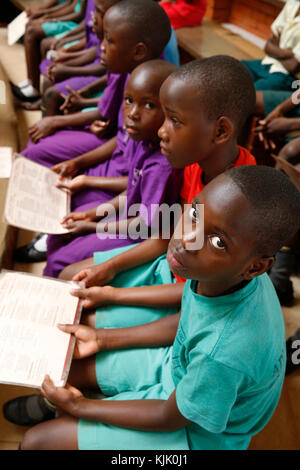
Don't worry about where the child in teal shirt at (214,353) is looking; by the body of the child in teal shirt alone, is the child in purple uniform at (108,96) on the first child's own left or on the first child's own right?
on the first child's own right

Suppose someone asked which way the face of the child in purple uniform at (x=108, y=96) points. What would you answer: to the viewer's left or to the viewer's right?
to the viewer's left

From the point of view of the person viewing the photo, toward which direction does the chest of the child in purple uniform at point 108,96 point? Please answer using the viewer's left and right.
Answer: facing to the left of the viewer

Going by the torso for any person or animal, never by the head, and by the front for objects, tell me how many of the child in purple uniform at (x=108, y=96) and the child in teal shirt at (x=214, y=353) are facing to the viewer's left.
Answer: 2

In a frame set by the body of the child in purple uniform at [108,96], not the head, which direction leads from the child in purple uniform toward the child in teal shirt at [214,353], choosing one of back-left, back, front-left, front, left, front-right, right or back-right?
left

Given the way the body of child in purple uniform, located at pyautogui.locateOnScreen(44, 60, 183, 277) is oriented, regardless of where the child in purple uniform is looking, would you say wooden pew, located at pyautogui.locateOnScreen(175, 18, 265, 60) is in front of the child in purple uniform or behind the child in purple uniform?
behind

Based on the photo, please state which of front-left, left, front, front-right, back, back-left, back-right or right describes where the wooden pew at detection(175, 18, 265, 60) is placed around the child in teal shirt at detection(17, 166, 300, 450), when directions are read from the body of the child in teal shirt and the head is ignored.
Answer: right

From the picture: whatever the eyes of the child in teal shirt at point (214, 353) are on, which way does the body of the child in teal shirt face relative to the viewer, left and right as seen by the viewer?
facing to the left of the viewer

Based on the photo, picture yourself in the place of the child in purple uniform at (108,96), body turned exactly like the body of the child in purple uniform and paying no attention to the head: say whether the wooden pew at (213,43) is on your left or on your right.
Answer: on your right

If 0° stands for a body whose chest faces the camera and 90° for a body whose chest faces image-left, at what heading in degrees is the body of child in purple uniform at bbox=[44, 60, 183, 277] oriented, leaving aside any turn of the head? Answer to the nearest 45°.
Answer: approximately 45°

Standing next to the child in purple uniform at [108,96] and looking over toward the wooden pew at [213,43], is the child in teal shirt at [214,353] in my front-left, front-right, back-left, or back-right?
back-right
